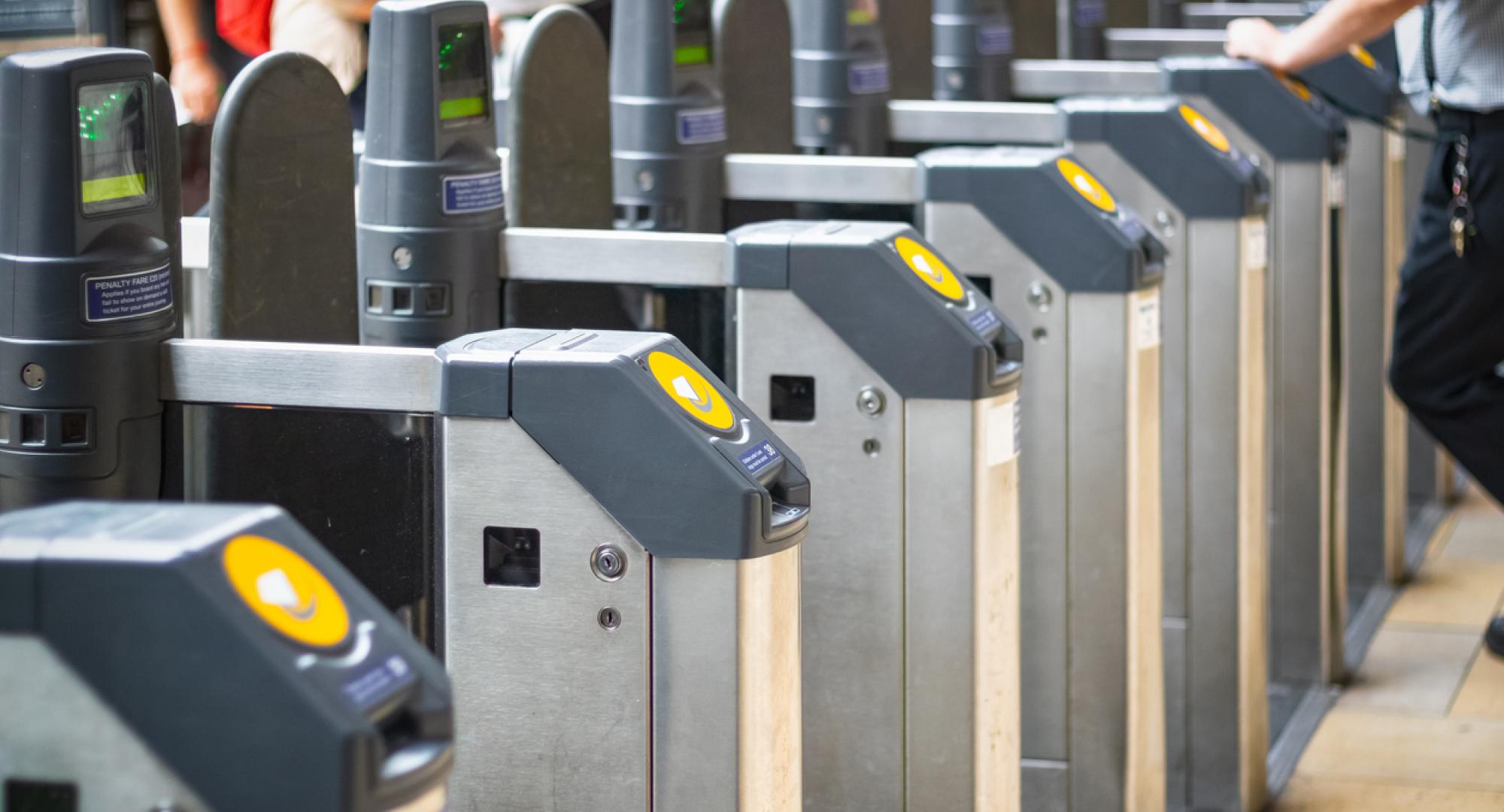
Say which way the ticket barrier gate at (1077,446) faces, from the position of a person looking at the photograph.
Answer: facing to the right of the viewer

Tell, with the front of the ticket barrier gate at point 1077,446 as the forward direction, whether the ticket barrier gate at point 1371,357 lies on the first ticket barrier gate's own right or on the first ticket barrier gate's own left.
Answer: on the first ticket barrier gate's own left

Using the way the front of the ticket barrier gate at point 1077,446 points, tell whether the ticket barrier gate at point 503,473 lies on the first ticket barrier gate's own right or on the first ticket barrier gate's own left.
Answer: on the first ticket barrier gate's own right

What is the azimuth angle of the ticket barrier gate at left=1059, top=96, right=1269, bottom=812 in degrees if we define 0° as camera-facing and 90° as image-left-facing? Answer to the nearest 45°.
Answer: approximately 270°

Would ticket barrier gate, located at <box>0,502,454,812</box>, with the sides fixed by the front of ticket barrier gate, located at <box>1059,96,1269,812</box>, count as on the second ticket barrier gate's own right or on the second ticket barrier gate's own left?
on the second ticket barrier gate's own right

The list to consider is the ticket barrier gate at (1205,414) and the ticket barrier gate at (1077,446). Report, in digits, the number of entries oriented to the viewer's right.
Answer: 2

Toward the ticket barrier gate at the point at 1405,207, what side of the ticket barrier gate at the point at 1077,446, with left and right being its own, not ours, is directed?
left
